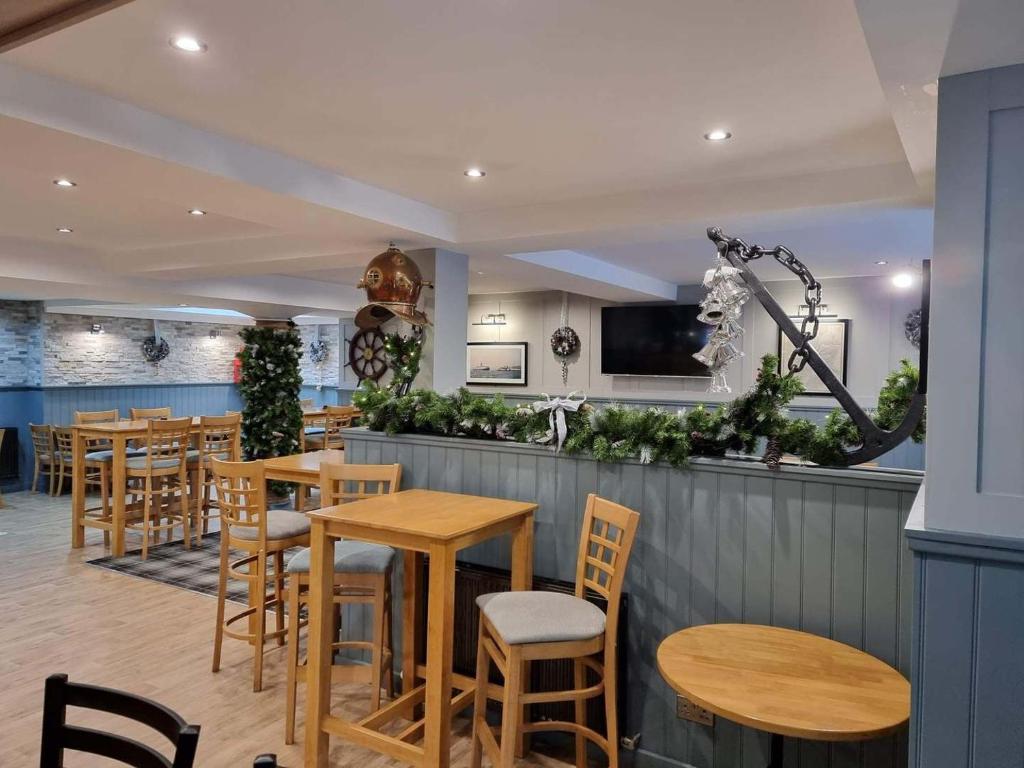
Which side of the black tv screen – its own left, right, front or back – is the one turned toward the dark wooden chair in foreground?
front

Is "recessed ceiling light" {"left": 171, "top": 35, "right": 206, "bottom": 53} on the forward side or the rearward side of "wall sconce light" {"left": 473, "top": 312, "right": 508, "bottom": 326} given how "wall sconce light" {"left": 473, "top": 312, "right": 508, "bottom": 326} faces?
on the forward side

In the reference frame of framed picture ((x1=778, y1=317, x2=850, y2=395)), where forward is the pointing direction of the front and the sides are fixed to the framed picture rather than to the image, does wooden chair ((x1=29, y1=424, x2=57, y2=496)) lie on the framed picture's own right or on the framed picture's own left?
on the framed picture's own right

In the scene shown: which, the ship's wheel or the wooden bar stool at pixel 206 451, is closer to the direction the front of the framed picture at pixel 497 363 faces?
the wooden bar stool

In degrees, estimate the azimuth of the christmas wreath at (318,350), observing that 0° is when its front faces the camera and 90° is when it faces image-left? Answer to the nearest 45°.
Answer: approximately 0°

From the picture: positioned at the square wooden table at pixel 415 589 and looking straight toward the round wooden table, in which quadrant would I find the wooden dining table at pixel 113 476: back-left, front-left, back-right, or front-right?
back-left

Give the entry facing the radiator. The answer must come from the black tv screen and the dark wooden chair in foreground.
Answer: the black tv screen

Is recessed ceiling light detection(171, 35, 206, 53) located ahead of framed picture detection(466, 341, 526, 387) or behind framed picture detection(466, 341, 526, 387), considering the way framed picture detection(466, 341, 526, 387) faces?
ahead

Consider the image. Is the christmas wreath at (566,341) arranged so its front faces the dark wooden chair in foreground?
yes

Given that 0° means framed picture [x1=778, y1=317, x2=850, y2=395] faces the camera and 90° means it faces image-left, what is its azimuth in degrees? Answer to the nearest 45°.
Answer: approximately 0°
